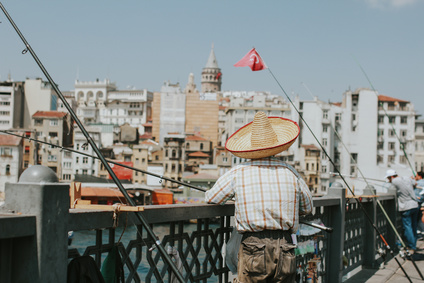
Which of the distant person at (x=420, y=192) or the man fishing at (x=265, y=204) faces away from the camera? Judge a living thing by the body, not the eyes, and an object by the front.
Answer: the man fishing

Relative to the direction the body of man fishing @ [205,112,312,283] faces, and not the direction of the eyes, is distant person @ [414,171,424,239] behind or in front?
in front

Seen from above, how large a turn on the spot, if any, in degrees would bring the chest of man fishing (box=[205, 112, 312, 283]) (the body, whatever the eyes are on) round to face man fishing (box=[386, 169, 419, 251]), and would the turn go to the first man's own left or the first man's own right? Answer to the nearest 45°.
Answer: approximately 45° to the first man's own right

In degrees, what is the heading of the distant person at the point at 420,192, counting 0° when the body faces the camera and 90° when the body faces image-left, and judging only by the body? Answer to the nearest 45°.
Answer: approximately 90°

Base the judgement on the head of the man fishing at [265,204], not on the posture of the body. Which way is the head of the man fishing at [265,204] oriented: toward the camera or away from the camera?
away from the camera

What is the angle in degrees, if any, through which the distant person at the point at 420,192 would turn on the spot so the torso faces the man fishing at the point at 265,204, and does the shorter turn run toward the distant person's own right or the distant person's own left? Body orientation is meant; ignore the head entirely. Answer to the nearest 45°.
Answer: approximately 90° to the distant person's own left

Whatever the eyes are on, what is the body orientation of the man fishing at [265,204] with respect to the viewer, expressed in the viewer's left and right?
facing away from the viewer

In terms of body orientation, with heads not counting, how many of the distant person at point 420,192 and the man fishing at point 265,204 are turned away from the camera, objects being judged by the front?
1

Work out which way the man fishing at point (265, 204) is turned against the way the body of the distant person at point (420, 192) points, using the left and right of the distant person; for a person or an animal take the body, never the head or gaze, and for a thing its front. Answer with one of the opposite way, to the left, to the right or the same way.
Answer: to the right
